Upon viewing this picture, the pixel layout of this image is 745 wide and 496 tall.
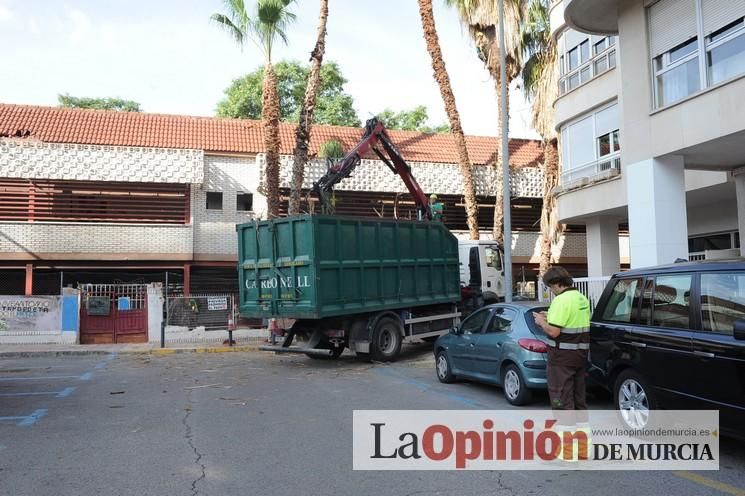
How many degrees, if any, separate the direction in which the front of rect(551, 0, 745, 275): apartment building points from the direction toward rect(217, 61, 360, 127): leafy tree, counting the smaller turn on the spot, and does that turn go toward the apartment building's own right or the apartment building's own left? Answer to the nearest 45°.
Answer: approximately 90° to the apartment building's own right

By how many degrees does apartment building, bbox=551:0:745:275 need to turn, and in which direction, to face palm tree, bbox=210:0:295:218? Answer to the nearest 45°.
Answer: approximately 45° to its right

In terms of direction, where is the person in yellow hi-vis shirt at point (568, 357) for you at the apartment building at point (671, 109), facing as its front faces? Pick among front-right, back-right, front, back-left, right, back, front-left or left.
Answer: front-left

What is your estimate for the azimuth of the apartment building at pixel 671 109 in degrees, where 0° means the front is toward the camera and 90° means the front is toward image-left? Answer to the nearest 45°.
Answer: approximately 45°

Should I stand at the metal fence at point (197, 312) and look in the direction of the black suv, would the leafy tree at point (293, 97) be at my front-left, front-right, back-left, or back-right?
back-left

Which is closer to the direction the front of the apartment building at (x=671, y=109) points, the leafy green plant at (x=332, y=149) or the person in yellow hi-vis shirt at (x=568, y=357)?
the person in yellow hi-vis shirt

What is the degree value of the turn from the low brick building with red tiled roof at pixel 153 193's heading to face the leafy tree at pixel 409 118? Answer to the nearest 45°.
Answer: approximately 135° to its left

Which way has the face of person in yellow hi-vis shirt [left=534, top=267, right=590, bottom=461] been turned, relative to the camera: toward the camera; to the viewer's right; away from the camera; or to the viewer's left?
to the viewer's left

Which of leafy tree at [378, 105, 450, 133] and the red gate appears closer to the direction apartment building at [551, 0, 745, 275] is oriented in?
the red gate

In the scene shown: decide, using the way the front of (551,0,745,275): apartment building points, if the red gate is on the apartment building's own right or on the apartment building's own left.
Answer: on the apartment building's own right
